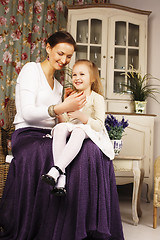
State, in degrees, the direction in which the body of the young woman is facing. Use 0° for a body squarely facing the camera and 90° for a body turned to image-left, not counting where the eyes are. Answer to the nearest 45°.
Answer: approximately 315°

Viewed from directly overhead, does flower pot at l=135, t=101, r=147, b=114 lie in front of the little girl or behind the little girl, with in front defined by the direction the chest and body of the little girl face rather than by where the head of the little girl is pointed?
behind

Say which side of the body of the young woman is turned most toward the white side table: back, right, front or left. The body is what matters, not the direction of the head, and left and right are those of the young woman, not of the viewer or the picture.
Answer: left

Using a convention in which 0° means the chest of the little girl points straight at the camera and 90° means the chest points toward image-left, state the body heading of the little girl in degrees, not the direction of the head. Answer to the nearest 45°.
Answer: approximately 45°

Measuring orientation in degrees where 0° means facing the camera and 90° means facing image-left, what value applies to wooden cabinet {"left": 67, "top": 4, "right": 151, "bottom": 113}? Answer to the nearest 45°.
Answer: approximately 0°

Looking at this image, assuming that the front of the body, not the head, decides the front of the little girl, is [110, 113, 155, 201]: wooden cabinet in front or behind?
behind

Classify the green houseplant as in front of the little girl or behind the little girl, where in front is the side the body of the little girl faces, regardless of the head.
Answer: behind
